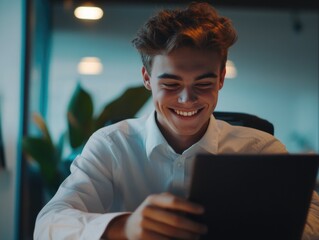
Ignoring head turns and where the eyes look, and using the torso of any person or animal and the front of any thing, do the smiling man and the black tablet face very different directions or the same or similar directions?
very different directions

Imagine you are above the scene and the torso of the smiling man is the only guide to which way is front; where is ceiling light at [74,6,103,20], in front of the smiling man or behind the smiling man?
behind

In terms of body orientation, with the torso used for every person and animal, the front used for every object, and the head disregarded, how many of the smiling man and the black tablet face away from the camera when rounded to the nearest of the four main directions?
1

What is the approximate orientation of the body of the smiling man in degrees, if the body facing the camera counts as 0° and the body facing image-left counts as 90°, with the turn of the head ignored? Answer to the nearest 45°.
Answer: approximately 0°

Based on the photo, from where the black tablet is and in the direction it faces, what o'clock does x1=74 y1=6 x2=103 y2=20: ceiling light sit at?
The ceiling light is roughly at 11 o'clock from the black tablet.

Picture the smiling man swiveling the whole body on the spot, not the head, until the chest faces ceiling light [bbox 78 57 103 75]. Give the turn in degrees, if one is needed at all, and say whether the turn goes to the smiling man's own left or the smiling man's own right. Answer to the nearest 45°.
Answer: approximately 180°

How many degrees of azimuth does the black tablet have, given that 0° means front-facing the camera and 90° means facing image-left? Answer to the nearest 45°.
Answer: approximately 180°

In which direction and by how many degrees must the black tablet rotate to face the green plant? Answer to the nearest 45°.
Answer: approximately 45° to its left
